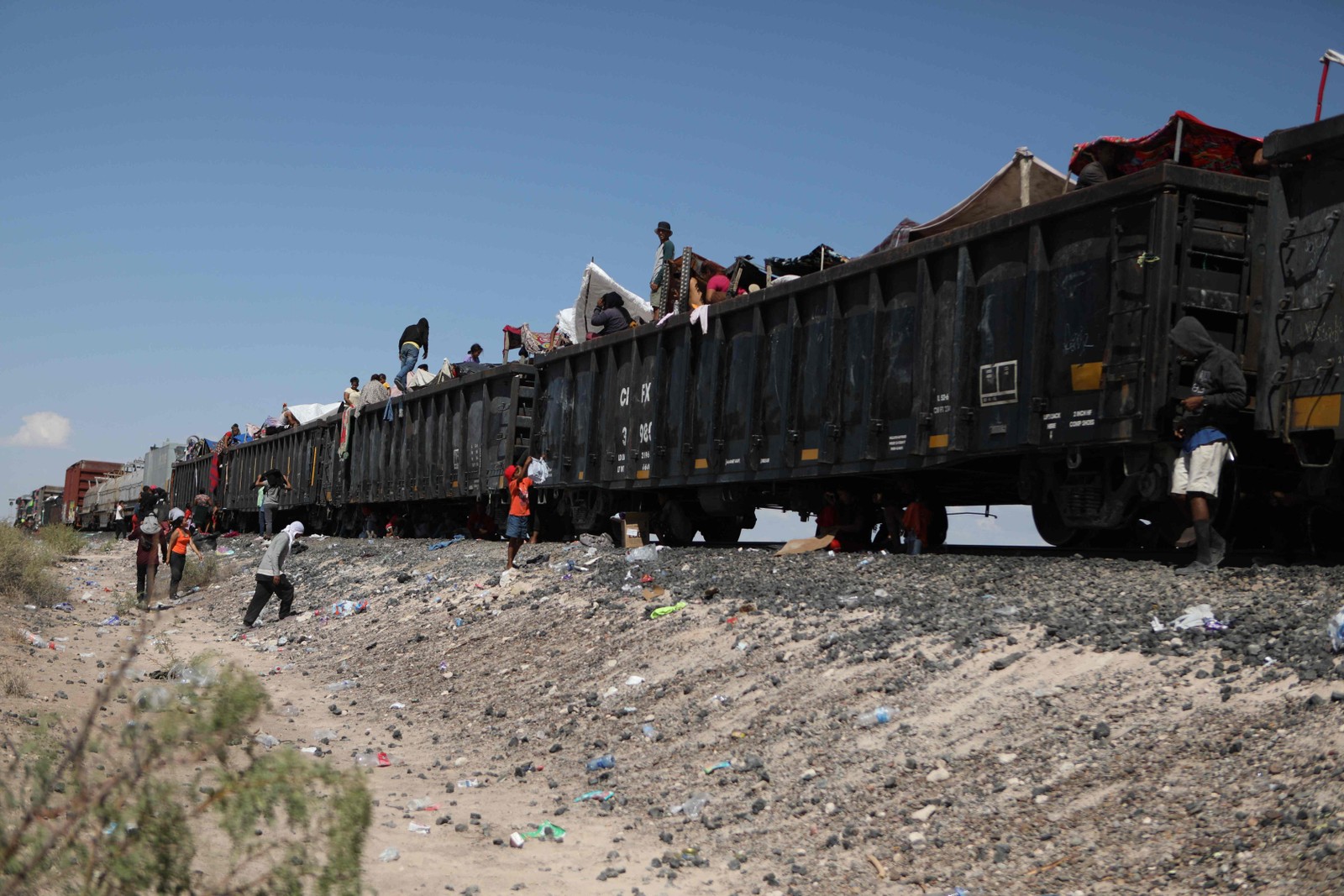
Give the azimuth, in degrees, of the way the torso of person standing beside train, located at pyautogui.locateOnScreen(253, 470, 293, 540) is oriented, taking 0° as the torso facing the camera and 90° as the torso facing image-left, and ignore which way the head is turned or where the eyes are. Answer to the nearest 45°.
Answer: approximately 180°

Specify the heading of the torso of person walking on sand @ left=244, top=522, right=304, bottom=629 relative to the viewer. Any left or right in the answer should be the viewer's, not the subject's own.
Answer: facing to the right of the viewer

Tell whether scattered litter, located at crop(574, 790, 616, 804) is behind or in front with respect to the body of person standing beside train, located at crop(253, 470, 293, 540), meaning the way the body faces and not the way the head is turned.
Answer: behind

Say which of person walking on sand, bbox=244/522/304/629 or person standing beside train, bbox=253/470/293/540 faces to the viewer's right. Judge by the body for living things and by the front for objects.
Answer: the person walking on sand

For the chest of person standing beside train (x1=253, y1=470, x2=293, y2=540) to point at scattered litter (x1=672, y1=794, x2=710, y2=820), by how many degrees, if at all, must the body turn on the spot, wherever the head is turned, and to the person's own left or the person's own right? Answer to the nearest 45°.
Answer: approximately 180°

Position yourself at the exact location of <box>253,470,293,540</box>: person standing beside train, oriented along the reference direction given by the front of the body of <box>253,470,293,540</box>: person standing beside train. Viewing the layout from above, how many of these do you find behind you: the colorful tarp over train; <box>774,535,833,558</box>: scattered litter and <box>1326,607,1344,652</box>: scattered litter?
3

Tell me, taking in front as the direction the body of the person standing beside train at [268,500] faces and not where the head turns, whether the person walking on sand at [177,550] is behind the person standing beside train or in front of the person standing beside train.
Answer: behind

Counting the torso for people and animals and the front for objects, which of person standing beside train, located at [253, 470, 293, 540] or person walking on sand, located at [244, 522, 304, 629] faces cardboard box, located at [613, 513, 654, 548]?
the person walking on sand

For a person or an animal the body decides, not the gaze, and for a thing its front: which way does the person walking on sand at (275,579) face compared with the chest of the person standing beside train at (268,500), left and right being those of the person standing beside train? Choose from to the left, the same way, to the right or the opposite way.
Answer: to the right
